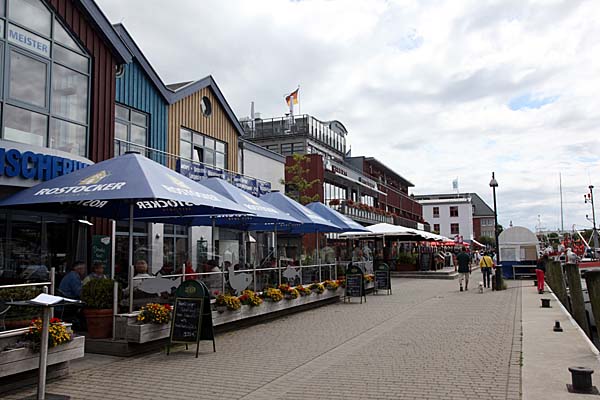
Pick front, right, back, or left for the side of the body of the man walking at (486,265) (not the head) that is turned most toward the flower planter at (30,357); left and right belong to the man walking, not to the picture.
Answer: back

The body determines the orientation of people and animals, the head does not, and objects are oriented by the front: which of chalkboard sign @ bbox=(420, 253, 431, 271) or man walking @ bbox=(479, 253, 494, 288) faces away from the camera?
the man walking

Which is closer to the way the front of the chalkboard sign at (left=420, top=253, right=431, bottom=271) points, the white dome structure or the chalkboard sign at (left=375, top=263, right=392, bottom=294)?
the chalkboard sign

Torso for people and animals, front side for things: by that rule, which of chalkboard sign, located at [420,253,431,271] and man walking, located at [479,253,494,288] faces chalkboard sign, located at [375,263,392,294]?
chalkboard sign, located at [420,253,431,271]

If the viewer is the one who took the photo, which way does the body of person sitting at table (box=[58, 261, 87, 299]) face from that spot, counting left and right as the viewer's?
facing to the right of the viewer

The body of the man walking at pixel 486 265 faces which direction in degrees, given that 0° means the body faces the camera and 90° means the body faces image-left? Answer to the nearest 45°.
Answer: approximately 180°

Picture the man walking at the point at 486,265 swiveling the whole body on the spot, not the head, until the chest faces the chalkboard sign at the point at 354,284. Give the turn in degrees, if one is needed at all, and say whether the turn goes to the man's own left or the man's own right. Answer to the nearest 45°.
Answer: approximately 135° to the man's own left

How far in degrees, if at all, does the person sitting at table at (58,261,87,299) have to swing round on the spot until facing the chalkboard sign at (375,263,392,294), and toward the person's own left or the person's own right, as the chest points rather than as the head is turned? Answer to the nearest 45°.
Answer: approximately 45° to the person's own left

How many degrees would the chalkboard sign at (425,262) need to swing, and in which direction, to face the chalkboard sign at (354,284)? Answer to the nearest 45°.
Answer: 0° — it already faces it
